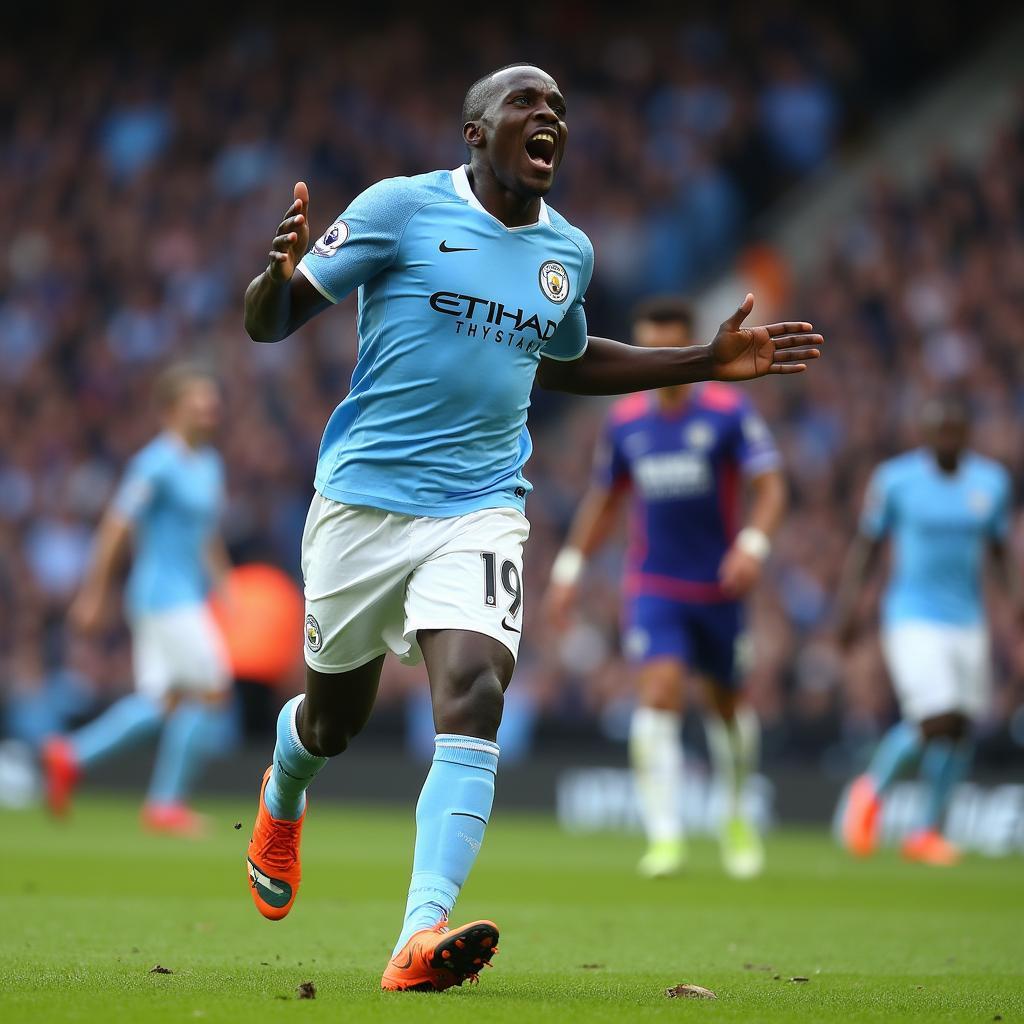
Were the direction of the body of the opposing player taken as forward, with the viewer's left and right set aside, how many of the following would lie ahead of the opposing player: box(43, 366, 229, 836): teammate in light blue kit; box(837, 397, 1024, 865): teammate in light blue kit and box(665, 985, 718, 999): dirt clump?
1

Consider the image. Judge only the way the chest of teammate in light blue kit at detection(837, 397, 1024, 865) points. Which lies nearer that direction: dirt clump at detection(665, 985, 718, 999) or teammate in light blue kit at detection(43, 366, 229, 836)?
the dirt clump

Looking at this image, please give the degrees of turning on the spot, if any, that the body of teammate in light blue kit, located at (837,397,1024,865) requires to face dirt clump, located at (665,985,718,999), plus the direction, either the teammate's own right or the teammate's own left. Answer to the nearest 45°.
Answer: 0° — they already face it

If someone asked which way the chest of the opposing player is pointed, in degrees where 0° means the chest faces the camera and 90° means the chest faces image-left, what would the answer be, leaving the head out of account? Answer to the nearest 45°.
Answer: approximately 0°

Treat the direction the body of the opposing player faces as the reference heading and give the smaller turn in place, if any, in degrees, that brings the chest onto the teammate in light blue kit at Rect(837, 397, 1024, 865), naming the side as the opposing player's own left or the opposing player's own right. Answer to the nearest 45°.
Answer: approximately 135° to the opposing player's own left

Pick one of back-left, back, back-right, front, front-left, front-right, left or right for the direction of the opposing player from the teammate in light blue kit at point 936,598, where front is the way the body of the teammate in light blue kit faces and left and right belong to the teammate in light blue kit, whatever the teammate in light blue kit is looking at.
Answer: front-right

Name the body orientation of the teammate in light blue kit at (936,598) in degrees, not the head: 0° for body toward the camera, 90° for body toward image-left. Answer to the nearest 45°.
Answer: approximately 0°

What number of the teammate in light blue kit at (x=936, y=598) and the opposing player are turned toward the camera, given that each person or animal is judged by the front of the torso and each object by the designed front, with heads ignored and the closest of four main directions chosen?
2

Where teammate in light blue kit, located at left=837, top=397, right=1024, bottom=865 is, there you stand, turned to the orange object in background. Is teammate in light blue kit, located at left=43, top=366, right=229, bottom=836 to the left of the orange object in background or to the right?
left

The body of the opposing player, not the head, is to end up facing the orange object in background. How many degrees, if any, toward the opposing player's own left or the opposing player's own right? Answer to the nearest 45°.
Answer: approximately 135° to the opposing player's own right

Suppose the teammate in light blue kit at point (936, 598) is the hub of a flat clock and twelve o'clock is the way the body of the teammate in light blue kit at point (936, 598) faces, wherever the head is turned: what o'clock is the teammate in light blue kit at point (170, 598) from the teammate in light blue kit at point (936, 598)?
the teammate in light blue kit at point (170, 598) is roughly at 3 o'clock from the teammate in light blue kit at point (936, 598).

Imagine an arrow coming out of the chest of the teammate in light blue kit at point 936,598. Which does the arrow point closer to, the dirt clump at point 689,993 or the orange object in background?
the dirt clump
